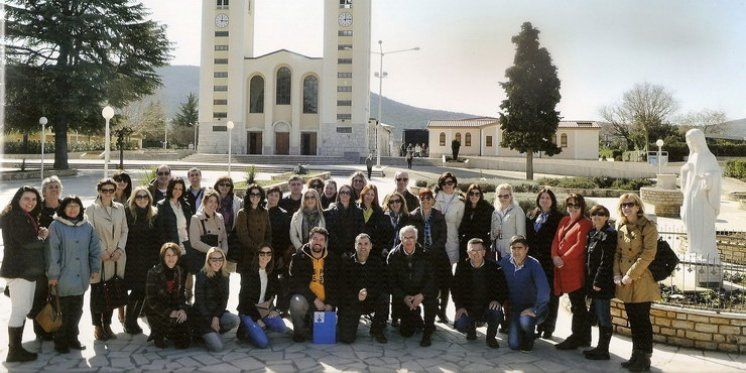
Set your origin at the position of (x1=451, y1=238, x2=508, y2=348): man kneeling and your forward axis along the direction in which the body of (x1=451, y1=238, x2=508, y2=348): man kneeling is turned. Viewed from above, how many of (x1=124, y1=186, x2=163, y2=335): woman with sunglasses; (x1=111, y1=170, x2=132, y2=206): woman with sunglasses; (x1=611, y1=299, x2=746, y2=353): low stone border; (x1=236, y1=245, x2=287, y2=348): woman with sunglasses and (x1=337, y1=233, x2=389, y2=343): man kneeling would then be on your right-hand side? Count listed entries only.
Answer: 4

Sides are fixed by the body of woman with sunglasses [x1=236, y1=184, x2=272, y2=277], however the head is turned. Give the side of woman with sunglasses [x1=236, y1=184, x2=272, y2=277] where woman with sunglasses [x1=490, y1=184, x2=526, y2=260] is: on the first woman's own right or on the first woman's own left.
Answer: on the first woman's own left

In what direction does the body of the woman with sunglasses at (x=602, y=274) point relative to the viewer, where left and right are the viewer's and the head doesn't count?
facing the viewer and to the left of the viewer

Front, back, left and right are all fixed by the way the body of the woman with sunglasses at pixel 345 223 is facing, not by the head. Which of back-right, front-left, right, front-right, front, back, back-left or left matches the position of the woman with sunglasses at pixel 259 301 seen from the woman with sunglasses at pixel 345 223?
front-right

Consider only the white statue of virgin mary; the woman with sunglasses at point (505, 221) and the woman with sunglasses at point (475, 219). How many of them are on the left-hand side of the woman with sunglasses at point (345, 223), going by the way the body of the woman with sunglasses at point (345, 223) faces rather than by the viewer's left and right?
3

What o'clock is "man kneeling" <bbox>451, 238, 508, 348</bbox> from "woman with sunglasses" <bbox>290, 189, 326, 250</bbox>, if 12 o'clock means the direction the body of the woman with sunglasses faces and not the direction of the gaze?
The man kneeling is roughly at 10 o'clock from the woman with sunglasses.

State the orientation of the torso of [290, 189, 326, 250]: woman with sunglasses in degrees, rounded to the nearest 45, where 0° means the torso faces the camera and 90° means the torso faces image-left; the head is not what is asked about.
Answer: approximately 0°

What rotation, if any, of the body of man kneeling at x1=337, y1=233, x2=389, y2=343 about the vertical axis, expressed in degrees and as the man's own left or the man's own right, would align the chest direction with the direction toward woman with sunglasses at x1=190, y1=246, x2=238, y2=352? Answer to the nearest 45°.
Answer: approximately 90° to the man's own right

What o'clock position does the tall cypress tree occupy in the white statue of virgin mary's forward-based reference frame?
The tall cypress tree is roughly at 4 o'clock from the white statue of virgin mary.
